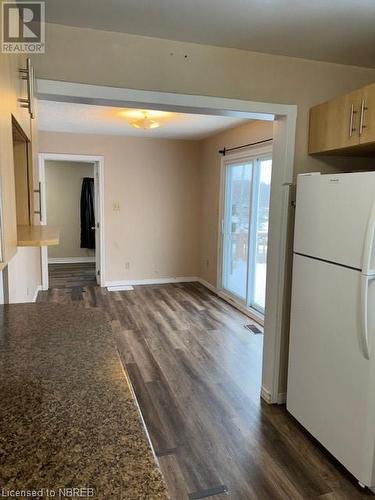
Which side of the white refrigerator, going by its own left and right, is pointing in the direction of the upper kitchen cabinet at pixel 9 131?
front

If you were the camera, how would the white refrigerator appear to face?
facing the viewer and to the left of the viewer

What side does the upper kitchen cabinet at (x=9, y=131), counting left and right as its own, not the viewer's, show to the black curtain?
left

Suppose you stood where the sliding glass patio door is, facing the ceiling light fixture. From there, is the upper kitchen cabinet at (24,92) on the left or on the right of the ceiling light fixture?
left

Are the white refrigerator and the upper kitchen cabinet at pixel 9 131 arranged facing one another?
yes

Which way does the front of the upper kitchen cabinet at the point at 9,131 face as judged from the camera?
facing to the right of the viewer

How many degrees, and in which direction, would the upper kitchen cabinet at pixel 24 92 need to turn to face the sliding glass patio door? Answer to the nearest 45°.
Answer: approximately 45° to its left

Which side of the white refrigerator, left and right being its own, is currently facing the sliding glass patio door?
right

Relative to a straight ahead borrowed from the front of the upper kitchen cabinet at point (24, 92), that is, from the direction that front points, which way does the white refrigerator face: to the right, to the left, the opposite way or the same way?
the opposite way

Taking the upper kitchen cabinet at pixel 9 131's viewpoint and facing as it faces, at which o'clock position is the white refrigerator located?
The white refrigerator is roughly at 12 o'clock from the upper kitchen cabinet.

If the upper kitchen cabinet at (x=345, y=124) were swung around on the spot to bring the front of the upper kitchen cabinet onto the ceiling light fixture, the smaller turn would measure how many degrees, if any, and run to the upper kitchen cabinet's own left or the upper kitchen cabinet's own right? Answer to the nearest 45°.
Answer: approximately 90° to the upper kitchen cabinet's own right

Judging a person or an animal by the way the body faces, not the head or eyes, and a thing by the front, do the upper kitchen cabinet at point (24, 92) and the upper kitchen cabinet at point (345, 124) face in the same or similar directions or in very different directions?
very different directions

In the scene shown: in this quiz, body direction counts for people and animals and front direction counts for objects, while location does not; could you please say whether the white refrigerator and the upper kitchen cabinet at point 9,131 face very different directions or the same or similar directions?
very different directions

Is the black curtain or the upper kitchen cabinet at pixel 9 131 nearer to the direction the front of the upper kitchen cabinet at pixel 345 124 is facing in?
the upper kitchen cabinet

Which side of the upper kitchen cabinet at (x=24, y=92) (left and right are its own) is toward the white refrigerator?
front

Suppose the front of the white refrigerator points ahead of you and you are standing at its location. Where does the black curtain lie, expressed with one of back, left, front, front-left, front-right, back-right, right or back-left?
right

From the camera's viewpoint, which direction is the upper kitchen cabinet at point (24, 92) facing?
to the viewer's right

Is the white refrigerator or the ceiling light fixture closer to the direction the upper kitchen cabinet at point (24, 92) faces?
the white refrigerator
